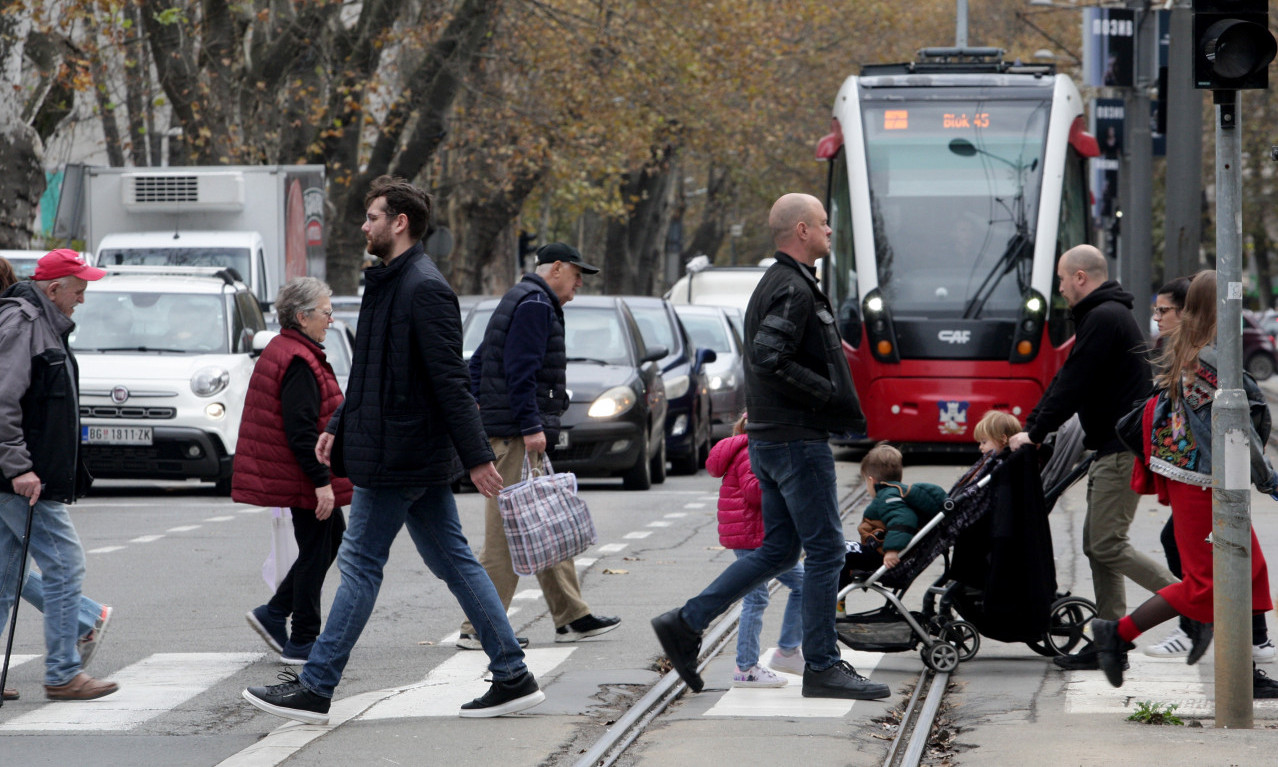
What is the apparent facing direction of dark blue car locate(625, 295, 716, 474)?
toward the camera

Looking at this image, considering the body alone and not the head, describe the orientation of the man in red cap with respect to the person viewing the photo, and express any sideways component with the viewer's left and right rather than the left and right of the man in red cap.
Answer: facing to the right of the viewer

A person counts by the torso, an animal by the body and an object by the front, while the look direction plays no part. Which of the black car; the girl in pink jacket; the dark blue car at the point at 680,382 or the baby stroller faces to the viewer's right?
the girl in pink jacket

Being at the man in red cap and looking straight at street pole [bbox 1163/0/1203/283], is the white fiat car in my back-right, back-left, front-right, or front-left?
front-left

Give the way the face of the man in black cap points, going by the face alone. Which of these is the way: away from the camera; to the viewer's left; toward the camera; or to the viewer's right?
to the viewer's right

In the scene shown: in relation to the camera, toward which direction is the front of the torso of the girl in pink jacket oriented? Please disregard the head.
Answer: to the viewer's right

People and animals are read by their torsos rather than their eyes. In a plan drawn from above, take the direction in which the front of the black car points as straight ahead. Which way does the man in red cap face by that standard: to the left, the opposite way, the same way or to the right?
to the left

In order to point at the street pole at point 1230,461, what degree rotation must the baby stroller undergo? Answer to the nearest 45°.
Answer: approximately 135° to its left

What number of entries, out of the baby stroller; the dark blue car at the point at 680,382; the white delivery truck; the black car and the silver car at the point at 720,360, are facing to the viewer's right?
0

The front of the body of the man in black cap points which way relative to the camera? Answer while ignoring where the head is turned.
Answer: to the viewer's right

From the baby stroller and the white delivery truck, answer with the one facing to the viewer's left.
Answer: the baby stroller

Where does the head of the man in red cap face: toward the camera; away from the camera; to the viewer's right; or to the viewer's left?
to the viewer's right

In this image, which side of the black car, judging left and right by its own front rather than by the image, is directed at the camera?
front

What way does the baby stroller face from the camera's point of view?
to the viewer's left

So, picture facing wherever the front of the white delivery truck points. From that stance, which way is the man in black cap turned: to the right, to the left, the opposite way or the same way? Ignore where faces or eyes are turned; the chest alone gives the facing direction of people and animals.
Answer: to the left

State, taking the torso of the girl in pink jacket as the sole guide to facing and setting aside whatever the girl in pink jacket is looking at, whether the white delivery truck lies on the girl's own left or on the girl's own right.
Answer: on the girl's own left

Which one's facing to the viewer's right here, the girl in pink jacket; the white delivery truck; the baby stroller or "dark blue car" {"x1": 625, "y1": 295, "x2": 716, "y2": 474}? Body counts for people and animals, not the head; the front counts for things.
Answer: the girl in pink jacket

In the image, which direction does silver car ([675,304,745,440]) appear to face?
toward the camera

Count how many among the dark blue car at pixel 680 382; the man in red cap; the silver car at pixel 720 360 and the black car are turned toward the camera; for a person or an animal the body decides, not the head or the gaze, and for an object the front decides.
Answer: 3
